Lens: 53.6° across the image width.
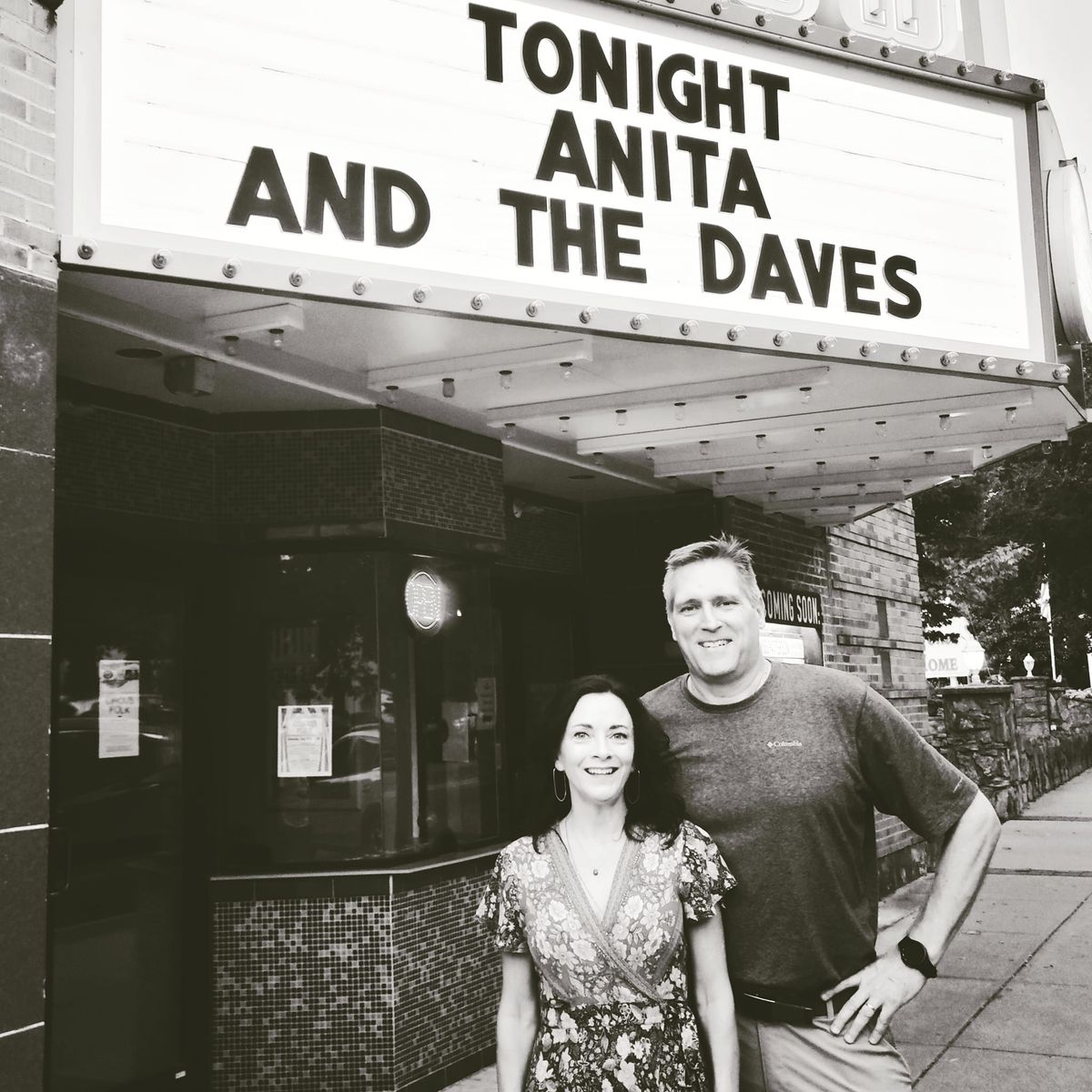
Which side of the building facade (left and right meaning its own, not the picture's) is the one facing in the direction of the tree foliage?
left

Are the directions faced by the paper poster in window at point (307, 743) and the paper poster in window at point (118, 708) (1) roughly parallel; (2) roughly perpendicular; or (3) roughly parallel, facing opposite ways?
roughly parallel

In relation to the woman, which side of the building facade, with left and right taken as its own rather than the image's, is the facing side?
front

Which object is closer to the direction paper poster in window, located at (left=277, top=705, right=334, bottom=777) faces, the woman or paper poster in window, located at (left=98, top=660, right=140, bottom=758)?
the woman

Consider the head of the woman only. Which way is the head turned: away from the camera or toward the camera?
toward the camera

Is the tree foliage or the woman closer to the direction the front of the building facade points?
the woman

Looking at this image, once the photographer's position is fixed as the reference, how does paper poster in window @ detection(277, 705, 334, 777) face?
facing the viewer

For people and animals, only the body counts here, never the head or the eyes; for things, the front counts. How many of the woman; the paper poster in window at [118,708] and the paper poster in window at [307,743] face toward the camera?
3

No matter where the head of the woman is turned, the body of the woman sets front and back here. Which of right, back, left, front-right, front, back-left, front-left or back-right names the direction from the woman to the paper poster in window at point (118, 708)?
back-right

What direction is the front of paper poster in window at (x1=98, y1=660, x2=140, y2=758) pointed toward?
toward the camera

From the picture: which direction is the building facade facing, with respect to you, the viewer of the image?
facing the viewer and to the right of the viewer

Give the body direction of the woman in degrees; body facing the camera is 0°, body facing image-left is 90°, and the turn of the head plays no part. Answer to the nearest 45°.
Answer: approximately 0°

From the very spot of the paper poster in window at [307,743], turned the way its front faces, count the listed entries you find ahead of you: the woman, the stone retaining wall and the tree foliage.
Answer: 1
